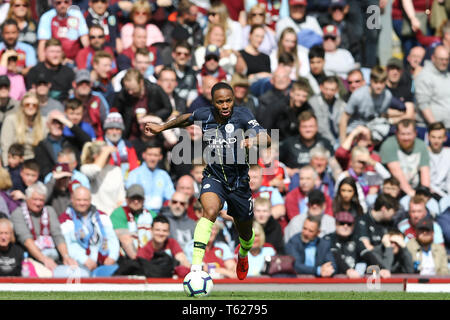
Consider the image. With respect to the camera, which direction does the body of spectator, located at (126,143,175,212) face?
toward the camera

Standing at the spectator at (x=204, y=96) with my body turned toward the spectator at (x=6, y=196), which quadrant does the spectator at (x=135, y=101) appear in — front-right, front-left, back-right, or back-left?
front-right

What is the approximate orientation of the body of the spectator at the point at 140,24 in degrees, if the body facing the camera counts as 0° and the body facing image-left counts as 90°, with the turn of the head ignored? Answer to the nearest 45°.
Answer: approximately 0°

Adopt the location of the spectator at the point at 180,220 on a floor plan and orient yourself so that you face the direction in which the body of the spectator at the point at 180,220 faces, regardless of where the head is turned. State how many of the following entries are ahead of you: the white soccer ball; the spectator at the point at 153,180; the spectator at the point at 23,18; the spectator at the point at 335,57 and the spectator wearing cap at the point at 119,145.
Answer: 1

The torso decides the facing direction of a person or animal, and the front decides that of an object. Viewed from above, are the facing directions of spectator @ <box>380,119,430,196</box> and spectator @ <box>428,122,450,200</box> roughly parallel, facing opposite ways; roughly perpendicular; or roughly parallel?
roughly parallel

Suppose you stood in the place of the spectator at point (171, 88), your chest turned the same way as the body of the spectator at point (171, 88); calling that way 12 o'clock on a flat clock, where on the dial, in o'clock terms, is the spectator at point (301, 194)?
the spectator at point (301, 194) is roughly at 10 o'clock from the spectator at point (171, 88).

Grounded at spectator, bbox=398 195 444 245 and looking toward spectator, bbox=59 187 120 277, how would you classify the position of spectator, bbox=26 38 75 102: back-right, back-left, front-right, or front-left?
front-right

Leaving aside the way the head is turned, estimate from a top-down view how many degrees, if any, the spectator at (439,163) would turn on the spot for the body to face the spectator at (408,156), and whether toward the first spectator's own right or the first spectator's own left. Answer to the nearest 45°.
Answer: approximately 45° to the first spectator's own right

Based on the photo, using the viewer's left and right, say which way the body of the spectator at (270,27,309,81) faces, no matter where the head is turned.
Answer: facing the viewer

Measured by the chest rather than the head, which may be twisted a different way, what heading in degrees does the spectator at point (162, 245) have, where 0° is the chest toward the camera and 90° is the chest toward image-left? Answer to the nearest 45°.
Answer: approximately 0°

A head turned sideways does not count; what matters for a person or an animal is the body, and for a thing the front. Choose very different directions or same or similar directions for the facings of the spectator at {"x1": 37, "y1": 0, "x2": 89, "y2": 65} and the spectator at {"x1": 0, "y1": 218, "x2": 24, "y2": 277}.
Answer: same or similar directions

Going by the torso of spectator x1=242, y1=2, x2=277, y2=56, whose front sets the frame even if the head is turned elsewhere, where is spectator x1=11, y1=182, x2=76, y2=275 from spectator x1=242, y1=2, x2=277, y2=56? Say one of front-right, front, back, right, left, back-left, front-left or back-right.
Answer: front-right

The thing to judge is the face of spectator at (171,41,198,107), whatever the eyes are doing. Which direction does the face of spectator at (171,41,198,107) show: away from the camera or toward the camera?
toward the camera

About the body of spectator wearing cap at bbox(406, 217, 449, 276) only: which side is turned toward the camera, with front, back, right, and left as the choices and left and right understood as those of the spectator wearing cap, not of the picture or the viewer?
front
